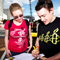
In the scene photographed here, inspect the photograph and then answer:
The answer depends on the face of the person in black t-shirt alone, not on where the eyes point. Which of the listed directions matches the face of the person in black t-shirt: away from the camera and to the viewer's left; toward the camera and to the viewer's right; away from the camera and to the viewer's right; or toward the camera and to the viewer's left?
toward the camera and to the viewer's left

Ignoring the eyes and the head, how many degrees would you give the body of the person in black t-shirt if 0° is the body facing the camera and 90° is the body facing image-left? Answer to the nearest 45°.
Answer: approximately 45°
